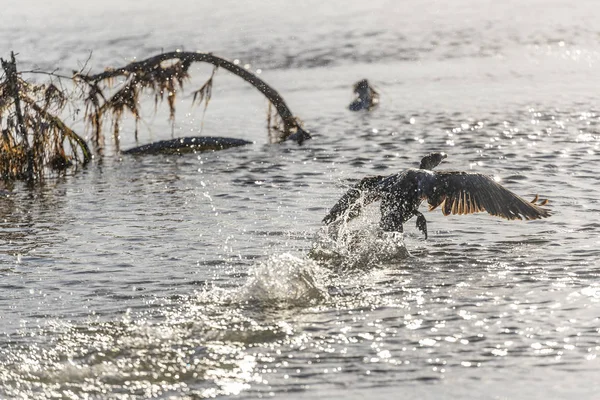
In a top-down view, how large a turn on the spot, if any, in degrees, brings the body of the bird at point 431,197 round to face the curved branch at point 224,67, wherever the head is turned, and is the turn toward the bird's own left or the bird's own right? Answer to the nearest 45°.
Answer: approximately 90° to the bird's own left

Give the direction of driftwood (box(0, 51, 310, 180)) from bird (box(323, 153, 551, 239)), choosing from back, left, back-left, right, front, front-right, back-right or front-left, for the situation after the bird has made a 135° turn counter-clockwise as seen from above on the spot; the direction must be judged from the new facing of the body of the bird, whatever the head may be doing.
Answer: front-right

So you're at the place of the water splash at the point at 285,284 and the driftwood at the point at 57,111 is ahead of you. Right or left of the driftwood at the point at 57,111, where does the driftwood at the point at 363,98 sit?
right

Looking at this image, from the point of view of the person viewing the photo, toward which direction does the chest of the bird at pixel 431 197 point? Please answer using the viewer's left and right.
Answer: facing away from the viewer and to the right of the viewer

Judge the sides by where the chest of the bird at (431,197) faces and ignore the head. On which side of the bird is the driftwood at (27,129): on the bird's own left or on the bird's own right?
on the bird's own left

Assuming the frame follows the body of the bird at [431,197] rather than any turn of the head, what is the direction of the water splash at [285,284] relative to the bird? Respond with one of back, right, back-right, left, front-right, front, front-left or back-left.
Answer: back

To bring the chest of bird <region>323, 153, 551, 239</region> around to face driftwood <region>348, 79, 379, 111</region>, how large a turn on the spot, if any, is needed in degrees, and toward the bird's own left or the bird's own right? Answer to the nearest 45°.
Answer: approximately 45° to the bird's own left

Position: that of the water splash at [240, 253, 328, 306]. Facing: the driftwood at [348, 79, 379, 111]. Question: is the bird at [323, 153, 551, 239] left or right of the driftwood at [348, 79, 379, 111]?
right

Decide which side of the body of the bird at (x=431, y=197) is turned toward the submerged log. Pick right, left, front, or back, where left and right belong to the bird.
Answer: left
